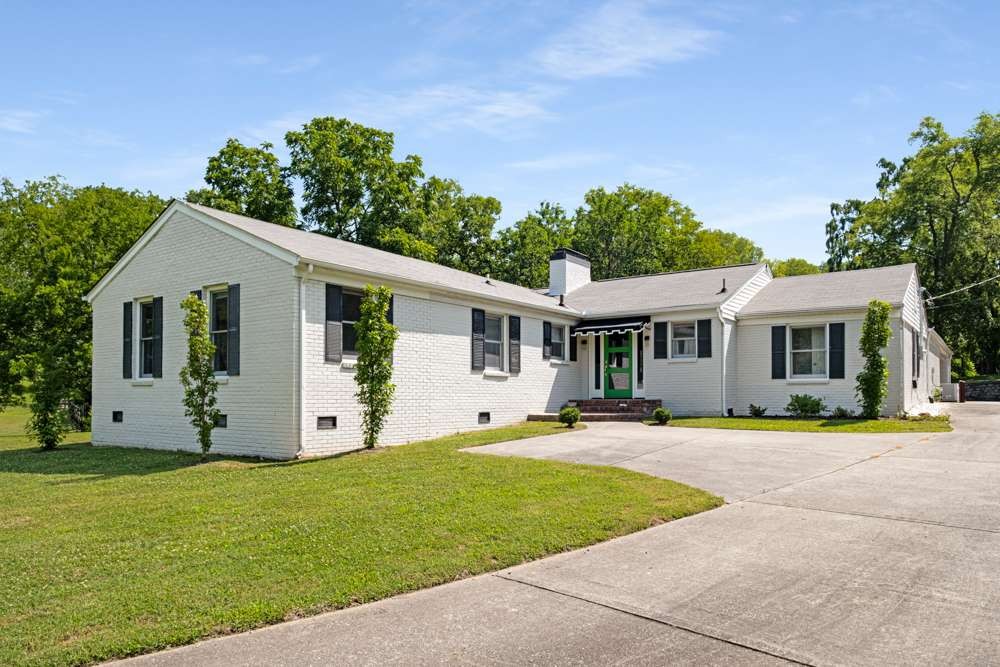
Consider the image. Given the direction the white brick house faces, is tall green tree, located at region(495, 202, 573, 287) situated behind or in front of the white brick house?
behind

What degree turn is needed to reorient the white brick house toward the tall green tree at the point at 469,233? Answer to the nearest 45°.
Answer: approximately 135° to its right

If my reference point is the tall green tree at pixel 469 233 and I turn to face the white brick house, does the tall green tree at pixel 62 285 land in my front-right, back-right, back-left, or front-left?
front-right

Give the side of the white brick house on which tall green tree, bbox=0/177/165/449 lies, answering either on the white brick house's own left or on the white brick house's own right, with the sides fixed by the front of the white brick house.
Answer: on the white brick house's own right

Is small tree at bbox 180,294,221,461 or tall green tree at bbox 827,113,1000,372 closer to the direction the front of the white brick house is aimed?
the small tree

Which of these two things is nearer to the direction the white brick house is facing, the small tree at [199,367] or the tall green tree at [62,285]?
the small tree

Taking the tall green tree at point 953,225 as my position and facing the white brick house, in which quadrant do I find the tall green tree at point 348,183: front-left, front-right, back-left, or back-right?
front-right

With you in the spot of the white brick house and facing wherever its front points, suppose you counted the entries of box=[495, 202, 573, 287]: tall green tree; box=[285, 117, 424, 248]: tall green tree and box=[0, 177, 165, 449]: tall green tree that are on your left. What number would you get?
0
